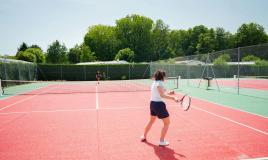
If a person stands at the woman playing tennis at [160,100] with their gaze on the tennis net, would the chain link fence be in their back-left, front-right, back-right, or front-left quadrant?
front-right

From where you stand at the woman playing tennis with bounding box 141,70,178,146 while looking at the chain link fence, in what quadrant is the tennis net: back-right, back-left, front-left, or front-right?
front-left

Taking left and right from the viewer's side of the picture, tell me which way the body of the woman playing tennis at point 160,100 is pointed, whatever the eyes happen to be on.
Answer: facing away from the viewer and to the right of the viewer

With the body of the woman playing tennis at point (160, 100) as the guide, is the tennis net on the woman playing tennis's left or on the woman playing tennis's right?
on the woman playing tennis's left

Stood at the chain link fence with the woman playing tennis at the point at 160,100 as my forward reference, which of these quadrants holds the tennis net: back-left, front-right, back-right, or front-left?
front-right

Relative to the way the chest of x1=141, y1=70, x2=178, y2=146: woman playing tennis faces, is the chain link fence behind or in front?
in front
